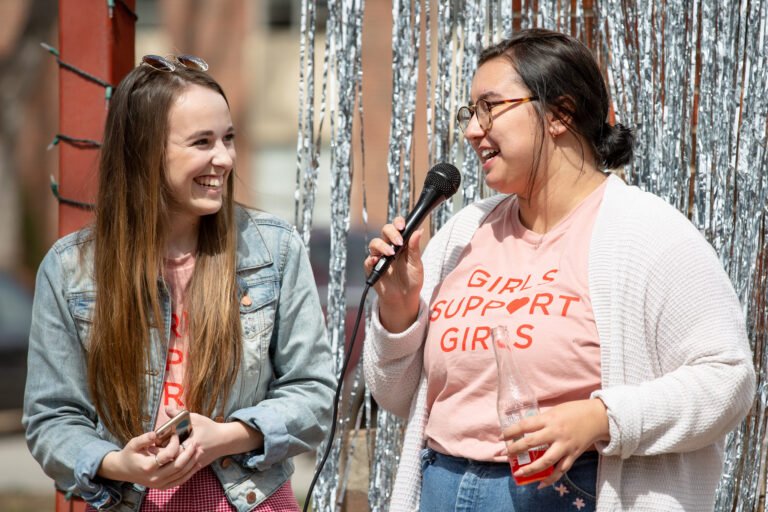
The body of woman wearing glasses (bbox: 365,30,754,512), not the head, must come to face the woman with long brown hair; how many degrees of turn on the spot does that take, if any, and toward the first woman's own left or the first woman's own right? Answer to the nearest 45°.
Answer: approximately 45° to the first woman's own right

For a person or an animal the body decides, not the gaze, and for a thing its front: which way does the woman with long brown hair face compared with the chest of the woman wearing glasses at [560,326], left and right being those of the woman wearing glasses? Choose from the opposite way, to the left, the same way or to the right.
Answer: to the left

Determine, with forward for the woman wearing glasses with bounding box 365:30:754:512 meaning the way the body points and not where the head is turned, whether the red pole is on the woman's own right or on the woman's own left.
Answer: on the woman's own right

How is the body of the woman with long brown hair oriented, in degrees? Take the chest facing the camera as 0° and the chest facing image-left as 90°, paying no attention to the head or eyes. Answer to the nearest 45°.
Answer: approximately 0°

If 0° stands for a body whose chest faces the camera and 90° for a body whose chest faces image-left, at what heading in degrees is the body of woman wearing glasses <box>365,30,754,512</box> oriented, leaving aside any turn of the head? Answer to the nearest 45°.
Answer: approximately 45°

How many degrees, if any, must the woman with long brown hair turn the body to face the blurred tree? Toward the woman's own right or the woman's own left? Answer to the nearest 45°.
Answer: approximately 180°

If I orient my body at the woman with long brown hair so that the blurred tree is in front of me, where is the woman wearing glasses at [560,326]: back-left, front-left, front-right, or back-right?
back-right

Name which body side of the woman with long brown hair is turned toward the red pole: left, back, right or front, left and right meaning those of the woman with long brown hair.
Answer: back

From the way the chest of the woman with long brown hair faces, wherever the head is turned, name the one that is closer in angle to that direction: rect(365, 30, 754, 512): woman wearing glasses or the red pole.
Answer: the woman wearing glasses

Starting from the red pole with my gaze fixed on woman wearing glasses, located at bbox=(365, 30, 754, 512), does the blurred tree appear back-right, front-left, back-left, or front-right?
back-left
